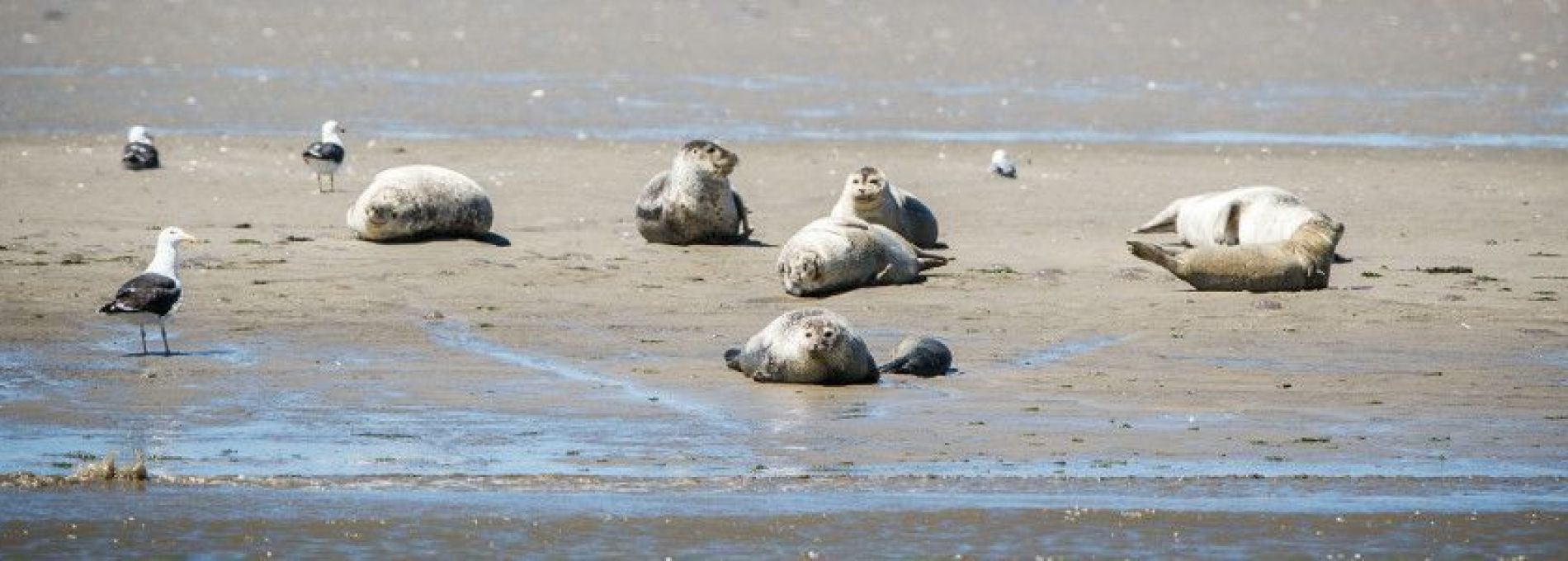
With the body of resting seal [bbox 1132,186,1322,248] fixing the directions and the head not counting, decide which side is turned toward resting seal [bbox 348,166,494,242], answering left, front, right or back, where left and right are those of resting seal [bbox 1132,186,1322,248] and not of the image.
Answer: back

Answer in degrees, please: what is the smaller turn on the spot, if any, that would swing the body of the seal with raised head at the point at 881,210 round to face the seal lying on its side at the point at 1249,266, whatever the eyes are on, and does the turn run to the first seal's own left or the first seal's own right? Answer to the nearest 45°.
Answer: approximately 90° to the first seal's own left

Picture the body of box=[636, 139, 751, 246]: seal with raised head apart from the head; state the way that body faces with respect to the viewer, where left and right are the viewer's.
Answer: facing the viewer and to the right of the viewer

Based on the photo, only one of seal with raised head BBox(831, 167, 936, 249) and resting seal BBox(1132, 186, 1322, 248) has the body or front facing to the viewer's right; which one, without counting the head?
the resting seal

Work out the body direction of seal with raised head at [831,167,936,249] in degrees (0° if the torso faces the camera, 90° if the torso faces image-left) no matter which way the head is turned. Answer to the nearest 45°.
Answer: approximately 45°

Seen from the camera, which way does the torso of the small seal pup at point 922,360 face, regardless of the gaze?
to the viewer's right

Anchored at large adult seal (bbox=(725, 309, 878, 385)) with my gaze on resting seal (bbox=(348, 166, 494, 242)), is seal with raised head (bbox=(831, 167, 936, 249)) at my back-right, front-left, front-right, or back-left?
front-right

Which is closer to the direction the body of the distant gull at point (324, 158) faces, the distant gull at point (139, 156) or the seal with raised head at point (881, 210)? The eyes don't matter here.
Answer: the seal with raised head

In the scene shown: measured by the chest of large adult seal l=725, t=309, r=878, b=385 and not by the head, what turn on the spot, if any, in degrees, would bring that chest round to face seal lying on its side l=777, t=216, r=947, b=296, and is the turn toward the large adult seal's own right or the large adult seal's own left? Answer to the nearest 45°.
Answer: approximately 135° to the large adult seal's own left

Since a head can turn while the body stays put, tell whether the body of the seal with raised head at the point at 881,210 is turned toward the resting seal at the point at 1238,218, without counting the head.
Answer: no

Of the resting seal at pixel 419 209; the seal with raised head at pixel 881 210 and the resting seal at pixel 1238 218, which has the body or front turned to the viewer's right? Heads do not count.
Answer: the resting seal at pixel 1238 218

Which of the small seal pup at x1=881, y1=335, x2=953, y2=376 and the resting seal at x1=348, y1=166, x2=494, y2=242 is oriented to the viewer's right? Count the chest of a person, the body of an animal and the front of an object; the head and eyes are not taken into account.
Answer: the small seal pup

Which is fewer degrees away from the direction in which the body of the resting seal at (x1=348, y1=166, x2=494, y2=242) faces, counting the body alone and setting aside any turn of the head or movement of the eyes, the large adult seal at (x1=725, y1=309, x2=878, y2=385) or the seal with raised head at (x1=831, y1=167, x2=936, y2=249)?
the large adult seal

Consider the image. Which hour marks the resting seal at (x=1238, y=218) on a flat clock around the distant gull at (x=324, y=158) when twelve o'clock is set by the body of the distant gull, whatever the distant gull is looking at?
The resting seal is roughly at 1 o'clock from the distant gull.

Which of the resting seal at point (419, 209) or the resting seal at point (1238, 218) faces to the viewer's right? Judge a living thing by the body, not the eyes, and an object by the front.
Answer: the resting seal at point (1238, 218)

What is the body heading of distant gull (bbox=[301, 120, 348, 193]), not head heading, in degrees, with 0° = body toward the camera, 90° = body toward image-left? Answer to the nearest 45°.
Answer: approximately 270°

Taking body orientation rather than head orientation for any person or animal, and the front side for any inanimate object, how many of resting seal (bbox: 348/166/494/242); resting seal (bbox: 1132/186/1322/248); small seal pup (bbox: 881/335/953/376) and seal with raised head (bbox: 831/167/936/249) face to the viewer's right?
2

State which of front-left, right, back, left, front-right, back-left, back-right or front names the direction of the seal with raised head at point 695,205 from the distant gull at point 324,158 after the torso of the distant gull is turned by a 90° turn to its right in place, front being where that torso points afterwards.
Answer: front-left
